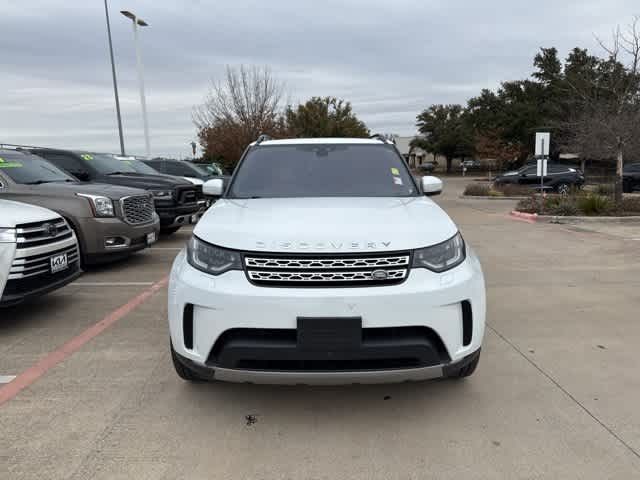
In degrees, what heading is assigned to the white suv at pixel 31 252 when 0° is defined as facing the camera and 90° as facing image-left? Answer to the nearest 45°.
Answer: approximately 315°

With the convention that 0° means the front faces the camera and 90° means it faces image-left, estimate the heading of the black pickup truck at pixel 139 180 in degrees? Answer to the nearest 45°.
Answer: approximately 315°

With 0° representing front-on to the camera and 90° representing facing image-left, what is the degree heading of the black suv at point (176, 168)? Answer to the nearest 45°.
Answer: approximately 315°

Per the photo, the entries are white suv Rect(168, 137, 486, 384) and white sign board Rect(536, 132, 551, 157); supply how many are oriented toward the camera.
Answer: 2

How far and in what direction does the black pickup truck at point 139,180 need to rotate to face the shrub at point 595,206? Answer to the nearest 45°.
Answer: approximately 45° to its left

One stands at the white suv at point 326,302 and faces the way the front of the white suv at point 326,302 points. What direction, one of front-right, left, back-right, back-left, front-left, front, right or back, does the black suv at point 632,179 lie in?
back-left

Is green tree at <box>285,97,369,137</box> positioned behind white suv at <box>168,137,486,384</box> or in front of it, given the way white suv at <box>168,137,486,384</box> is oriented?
behind

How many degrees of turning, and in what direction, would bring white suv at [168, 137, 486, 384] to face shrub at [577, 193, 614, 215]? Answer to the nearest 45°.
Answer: approximately 135° to its left

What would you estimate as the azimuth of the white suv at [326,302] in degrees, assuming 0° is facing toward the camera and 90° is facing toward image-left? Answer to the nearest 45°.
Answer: approximately 0°

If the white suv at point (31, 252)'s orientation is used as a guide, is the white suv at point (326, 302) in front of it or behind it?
in front

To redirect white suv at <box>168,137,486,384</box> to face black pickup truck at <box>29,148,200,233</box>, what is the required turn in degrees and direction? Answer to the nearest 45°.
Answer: approximately 135° to its right
